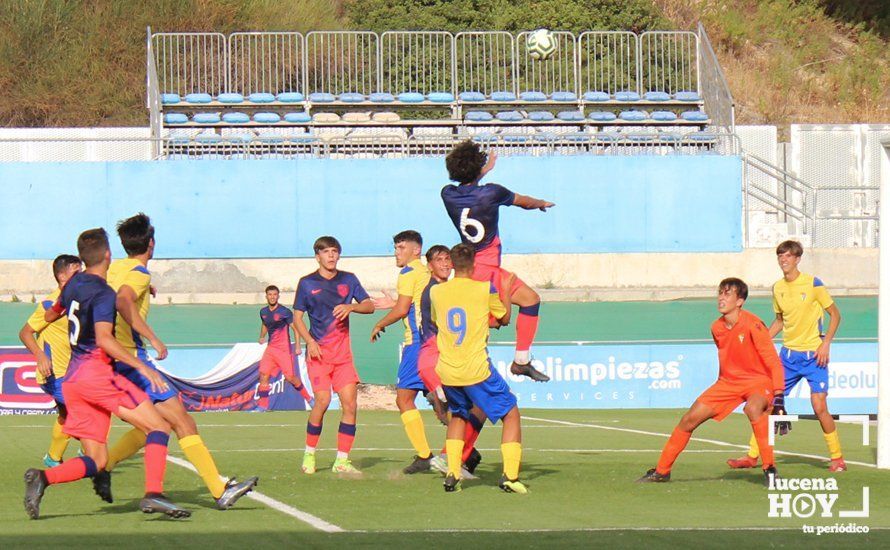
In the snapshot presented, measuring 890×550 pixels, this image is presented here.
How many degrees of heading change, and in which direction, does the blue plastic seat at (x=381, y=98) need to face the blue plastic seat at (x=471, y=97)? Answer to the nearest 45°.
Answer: approximately 90° to its left

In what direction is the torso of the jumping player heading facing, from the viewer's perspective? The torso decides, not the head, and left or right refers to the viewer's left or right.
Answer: facing away from the viewer and to the right of the viewer

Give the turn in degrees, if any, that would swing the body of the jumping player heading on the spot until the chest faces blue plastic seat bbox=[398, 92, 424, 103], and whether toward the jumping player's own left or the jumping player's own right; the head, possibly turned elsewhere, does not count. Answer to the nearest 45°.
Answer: approximately 45° to the jumping player's own left

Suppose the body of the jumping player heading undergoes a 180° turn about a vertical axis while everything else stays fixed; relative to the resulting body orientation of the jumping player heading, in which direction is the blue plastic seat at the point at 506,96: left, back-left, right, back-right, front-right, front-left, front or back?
back-right

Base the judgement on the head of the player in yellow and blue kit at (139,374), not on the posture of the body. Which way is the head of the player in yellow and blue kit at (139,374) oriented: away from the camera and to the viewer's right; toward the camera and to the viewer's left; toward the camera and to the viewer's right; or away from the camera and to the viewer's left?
away from the camera and to the viewer's right

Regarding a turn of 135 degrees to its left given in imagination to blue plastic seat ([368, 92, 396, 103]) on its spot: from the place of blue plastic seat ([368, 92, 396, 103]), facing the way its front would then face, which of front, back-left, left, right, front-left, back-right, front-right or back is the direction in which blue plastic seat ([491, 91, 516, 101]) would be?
front-right

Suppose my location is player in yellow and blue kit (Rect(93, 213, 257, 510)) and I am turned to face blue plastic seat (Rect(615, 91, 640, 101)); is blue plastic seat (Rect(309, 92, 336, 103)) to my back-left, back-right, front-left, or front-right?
front-left

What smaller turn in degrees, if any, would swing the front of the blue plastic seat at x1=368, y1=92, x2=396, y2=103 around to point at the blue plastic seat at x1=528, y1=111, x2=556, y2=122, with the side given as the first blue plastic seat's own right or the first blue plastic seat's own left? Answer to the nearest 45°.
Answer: approximately 90° to the first blue plastic seat's own left

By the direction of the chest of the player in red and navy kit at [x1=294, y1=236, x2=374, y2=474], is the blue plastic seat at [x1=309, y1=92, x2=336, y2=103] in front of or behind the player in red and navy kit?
behind

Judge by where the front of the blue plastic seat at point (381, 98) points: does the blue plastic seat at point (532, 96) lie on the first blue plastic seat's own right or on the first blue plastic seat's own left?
on the first blue plastic seat's own left

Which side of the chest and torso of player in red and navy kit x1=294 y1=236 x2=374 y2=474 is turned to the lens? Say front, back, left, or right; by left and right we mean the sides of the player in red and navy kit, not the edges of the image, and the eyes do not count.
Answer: front

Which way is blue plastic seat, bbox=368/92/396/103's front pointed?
toward the camera

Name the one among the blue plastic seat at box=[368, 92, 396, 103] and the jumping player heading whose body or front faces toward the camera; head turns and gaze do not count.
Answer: the blue plastic seat

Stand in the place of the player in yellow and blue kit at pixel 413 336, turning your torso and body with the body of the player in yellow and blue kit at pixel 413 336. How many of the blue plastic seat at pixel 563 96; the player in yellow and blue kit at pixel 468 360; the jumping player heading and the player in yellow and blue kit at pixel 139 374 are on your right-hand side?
1

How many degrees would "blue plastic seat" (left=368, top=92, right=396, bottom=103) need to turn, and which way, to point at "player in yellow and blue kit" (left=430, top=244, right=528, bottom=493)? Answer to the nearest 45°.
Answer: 0° — it already faces them
